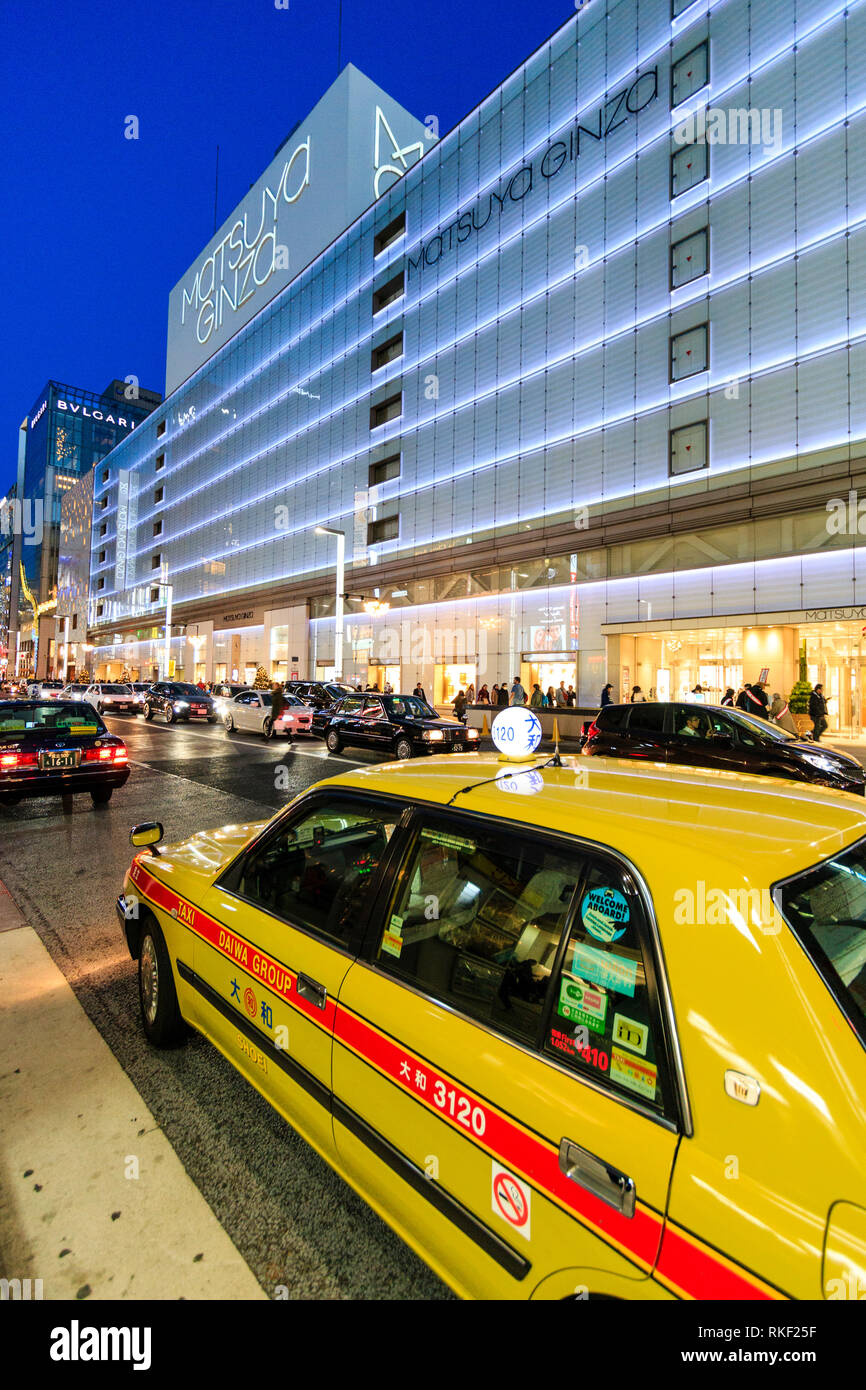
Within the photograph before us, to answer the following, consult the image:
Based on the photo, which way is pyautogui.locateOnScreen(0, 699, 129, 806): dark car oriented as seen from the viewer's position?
away from the camera

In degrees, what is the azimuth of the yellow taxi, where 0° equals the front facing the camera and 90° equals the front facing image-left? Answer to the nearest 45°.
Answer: approximately 135°

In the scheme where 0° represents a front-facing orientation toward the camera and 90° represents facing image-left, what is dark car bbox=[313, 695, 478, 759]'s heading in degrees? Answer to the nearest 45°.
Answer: approximately 315°

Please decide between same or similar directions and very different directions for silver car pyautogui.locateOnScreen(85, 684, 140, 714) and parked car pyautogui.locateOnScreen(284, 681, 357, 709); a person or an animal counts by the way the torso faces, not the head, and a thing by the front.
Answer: same or similar directions

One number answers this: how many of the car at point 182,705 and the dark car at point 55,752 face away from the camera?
1

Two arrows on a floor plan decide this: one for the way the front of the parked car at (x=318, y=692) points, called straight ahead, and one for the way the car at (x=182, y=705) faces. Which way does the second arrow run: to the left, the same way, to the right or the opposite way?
the same way

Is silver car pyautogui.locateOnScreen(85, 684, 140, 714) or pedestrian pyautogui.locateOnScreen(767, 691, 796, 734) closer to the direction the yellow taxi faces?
the silver car

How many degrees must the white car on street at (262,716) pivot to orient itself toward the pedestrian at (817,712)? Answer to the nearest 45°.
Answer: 0° — it already faces them

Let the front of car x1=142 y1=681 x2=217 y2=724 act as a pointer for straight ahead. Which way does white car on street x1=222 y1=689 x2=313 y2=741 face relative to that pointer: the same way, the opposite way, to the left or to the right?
the same way

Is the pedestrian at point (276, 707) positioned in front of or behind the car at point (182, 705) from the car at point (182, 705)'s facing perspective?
in front

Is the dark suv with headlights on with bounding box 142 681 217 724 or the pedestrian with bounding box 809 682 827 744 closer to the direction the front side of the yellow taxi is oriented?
the dark suv with headlights on

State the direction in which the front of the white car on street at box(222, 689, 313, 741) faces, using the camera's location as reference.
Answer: facing the viewer and to the right of the viewer

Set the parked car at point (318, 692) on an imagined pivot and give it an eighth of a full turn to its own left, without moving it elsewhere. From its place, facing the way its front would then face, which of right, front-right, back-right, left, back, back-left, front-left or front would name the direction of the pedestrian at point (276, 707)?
right

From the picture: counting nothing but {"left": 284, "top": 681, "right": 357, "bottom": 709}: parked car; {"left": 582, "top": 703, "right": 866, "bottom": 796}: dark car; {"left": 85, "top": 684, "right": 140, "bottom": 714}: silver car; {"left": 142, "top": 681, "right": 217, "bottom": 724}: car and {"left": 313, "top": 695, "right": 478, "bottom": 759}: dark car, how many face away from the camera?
0

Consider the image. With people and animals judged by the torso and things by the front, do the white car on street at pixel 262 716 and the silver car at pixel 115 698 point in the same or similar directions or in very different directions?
same or similar directions

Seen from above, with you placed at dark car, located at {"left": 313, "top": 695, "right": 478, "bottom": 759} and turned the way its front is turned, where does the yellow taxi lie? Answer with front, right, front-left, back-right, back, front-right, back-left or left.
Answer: front-right
